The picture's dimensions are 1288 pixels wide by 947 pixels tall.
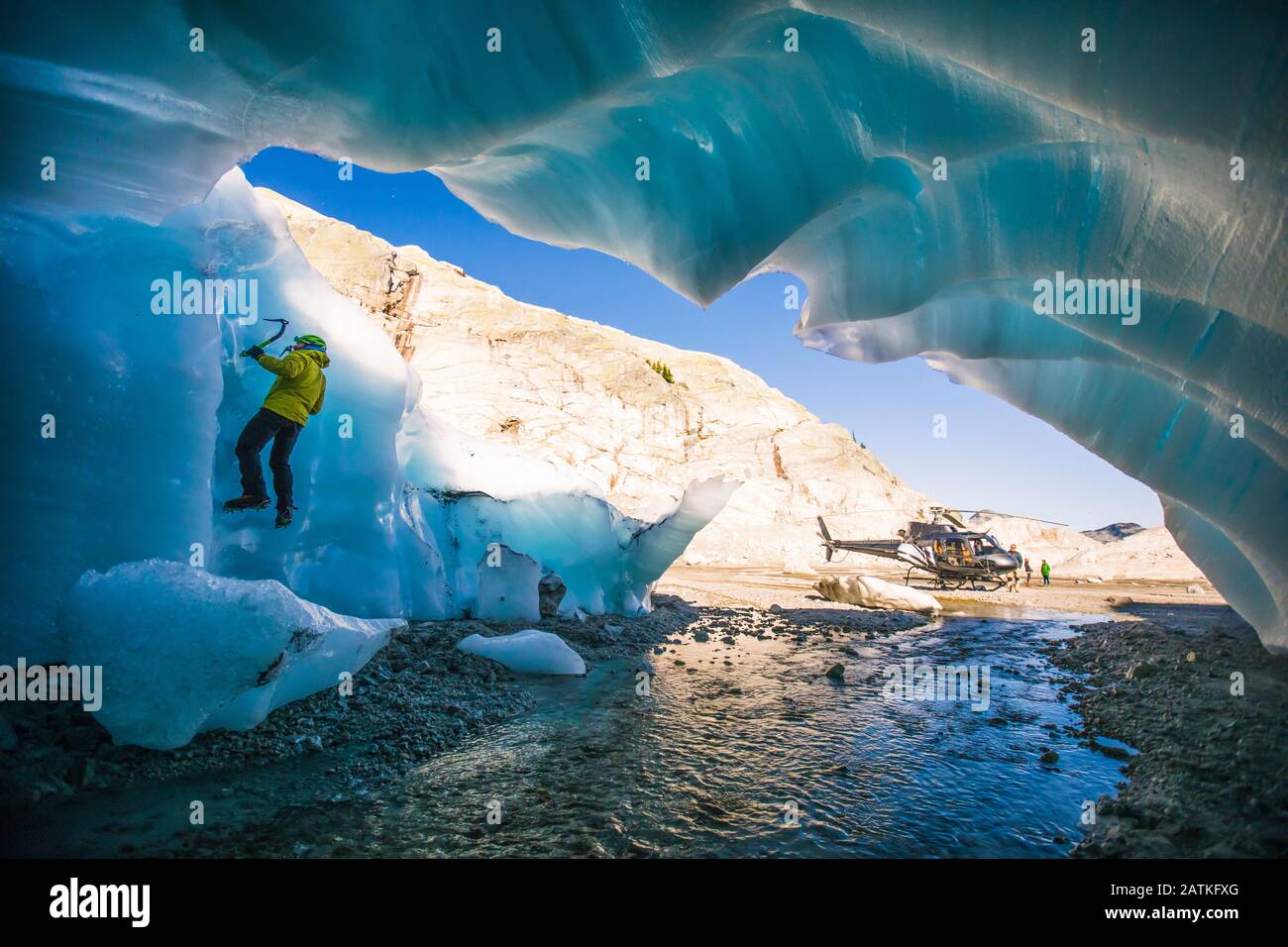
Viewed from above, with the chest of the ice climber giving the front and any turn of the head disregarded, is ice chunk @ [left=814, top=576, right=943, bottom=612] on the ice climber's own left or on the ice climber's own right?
on the ice climber's own right

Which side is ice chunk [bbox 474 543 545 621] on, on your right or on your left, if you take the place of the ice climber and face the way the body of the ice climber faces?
on your right

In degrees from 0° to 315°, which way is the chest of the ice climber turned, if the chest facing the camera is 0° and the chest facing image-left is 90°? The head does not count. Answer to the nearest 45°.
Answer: approximately 135°
